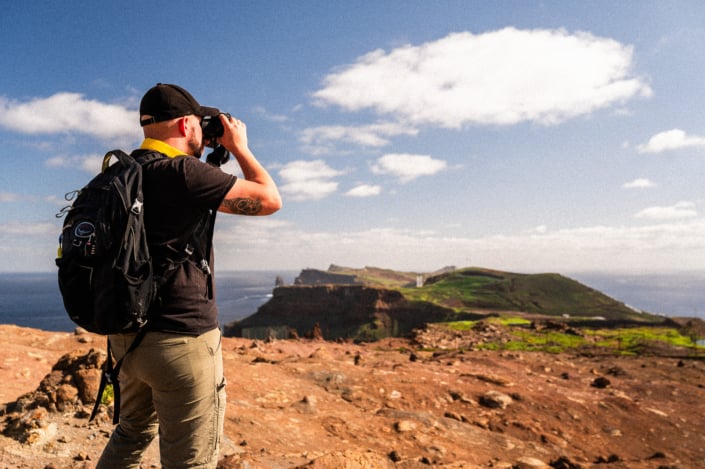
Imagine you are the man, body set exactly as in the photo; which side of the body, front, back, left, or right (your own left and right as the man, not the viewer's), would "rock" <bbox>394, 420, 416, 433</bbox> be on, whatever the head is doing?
front

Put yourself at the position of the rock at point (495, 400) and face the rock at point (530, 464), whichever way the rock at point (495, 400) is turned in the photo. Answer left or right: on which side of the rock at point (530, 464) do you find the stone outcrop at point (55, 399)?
right

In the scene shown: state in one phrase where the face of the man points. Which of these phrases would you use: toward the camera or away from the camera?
away from the camera

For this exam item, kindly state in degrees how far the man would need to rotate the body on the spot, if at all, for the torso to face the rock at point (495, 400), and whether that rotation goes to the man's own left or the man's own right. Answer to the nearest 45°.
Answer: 0° — they already face it

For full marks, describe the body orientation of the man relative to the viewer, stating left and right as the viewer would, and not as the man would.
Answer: facing away from the viewer and to the right of the viewer

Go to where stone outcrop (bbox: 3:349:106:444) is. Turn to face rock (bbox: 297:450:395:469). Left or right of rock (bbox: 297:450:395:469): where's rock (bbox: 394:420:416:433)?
left

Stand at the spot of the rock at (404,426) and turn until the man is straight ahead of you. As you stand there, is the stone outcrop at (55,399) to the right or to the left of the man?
right

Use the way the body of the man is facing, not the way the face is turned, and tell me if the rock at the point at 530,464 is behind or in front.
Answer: in front

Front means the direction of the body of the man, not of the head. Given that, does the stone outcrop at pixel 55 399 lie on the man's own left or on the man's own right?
on the man's own left

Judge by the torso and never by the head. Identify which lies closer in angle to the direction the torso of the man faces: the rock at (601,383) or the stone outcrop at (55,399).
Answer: the rock

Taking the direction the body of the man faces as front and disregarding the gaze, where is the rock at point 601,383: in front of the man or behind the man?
in front
